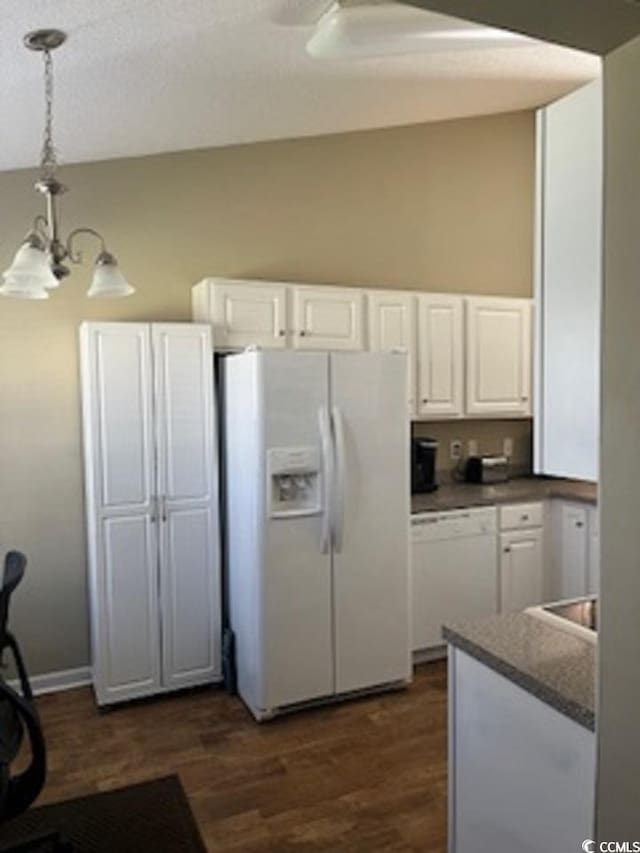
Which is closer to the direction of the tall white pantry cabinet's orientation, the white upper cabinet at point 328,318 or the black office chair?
the black office chair

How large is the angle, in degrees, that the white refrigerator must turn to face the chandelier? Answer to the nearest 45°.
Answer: approximately 90° to its right

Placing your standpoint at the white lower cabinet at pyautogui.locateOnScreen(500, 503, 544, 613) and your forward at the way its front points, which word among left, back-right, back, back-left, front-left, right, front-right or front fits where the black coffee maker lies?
back-right

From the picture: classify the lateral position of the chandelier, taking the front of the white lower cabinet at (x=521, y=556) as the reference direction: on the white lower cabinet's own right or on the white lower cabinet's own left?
on the white lower cabinet's own right

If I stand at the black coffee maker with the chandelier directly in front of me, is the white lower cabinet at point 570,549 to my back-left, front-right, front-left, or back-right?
back-left

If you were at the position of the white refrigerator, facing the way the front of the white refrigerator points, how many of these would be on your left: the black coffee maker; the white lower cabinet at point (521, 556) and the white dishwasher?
3

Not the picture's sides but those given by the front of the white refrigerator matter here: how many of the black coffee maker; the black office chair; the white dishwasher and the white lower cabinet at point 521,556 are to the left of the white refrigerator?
3
